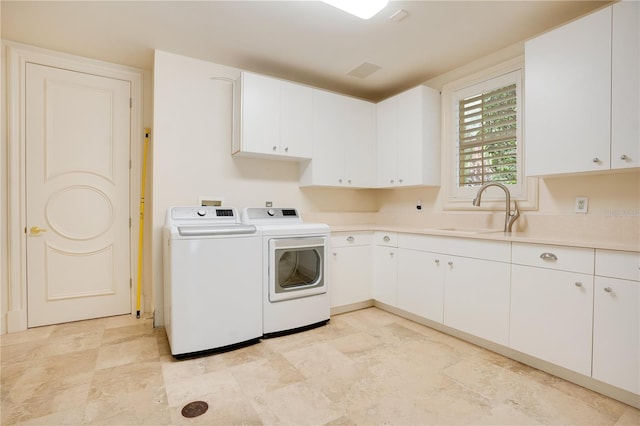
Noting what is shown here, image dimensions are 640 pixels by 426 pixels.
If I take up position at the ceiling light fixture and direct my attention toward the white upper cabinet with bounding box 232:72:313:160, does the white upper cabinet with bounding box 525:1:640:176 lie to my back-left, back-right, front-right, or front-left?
back-right

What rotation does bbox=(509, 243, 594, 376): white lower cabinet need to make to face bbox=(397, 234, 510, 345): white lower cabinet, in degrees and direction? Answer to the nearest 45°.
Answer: approximately 45° to its right

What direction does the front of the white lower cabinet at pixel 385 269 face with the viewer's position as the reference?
facing the viewer and to the left of the viewer

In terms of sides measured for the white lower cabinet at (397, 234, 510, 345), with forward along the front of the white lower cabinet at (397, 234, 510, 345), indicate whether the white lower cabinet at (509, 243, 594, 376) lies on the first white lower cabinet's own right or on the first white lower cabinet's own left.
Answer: on the first white lower cabinet's own left

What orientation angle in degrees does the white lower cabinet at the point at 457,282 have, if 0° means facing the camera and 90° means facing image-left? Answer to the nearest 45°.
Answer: approximately 45°

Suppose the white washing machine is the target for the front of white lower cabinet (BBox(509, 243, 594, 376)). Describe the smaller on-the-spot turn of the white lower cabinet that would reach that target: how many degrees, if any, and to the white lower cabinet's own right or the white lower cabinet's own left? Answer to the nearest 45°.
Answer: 0° — it already faces it

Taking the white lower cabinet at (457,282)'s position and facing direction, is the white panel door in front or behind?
in front

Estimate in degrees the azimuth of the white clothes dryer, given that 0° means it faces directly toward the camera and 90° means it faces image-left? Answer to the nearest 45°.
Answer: approximately 315°

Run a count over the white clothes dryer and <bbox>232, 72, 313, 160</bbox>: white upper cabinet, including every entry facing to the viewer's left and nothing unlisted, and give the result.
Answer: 0

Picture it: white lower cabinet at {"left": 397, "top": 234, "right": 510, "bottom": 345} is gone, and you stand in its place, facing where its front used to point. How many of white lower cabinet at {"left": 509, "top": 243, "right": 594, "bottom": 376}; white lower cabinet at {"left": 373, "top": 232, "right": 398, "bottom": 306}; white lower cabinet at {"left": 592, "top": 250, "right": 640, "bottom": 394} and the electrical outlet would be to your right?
1

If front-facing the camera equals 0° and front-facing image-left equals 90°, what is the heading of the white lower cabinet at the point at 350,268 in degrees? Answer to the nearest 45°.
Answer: approximately 315°

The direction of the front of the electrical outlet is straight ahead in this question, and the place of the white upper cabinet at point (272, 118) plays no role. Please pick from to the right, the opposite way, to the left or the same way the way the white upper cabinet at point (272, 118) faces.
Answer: to the left
